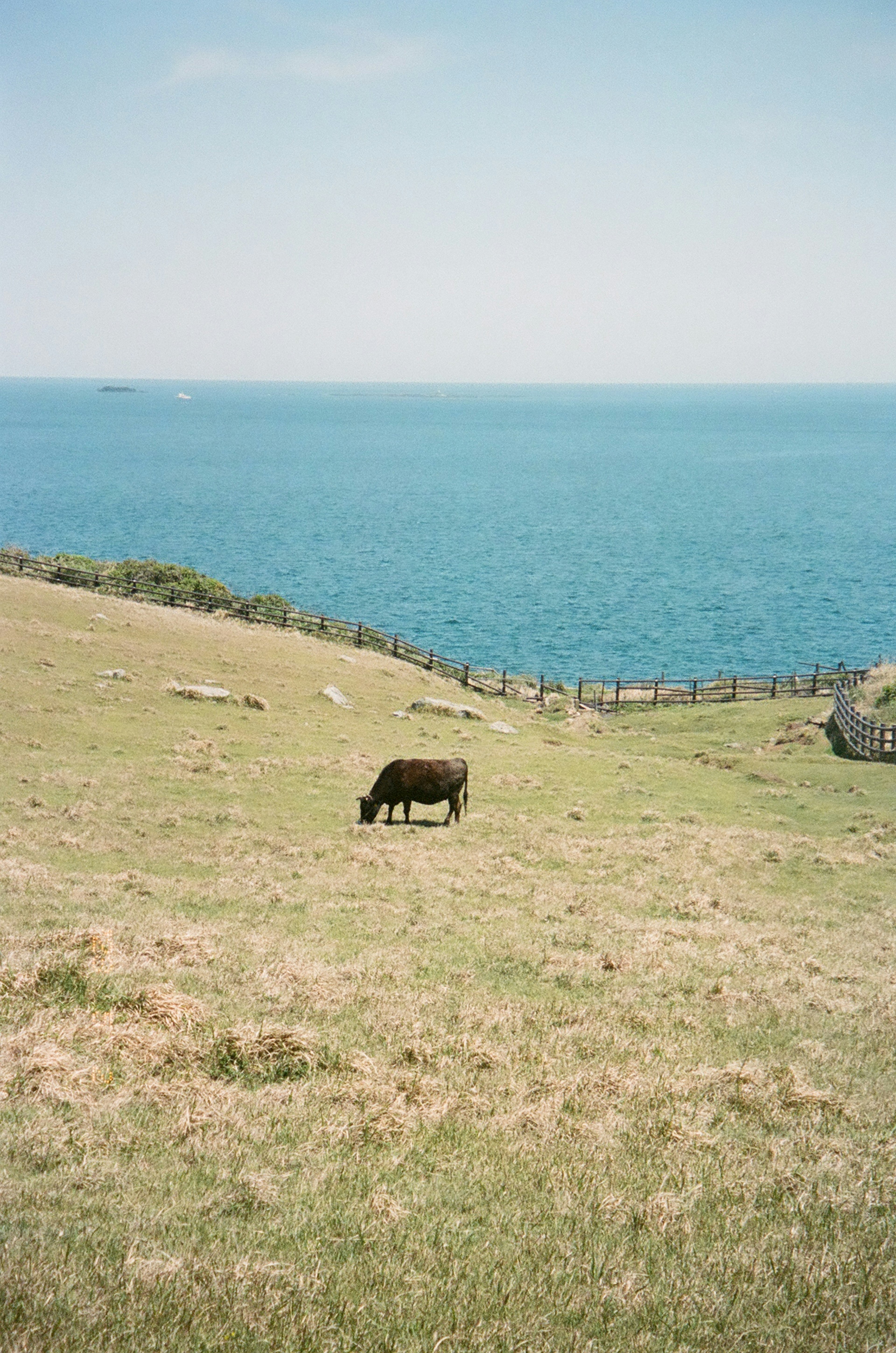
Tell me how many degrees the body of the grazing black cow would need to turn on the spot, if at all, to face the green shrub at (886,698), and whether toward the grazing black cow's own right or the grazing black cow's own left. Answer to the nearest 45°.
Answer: approximately 135° to the grazing black cow's own right

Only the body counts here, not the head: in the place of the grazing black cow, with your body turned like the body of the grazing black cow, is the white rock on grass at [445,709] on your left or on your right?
on your right

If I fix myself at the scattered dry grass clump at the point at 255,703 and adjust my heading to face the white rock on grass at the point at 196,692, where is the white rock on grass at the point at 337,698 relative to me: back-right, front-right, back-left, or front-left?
back-right

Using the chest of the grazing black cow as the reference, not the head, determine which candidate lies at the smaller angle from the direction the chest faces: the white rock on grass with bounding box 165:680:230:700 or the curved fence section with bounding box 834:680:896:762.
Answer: the white rock on grass

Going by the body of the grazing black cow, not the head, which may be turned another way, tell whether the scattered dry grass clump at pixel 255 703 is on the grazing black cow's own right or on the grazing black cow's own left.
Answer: on the grazing black cow's own right

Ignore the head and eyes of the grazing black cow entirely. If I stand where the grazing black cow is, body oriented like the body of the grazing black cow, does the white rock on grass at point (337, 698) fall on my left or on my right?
on my right

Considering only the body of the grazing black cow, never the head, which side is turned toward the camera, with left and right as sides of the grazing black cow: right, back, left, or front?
left
